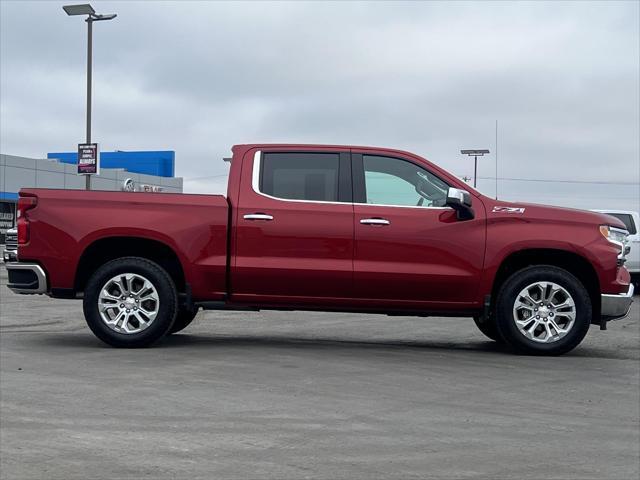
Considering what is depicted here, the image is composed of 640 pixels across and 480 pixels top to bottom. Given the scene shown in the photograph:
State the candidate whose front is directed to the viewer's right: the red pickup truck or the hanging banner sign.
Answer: the red pickup truck

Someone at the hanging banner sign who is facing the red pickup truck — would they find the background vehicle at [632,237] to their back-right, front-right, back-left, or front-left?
front-left

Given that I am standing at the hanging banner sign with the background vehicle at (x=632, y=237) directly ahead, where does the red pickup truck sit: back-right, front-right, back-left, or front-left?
front-right

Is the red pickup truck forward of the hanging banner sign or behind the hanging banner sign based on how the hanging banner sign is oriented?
forward

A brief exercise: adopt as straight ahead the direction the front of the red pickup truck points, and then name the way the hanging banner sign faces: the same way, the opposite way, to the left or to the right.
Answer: to the right

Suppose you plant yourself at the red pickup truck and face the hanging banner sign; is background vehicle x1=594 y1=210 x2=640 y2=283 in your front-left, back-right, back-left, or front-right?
front-right

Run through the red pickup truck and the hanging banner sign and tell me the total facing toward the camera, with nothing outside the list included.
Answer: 1

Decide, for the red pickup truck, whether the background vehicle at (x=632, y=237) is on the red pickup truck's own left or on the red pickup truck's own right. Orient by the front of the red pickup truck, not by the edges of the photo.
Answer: on the red pickup truck's own left

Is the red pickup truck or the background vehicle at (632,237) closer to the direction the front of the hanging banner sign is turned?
the red pickup truck

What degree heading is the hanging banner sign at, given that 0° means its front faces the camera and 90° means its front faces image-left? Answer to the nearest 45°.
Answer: approximately 0°

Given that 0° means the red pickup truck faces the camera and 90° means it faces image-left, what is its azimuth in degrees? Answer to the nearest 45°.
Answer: approximately 270°

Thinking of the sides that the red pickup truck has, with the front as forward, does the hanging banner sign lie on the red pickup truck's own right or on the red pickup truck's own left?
on the red pickup truck's own left

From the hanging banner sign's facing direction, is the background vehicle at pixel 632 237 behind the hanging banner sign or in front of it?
in front
